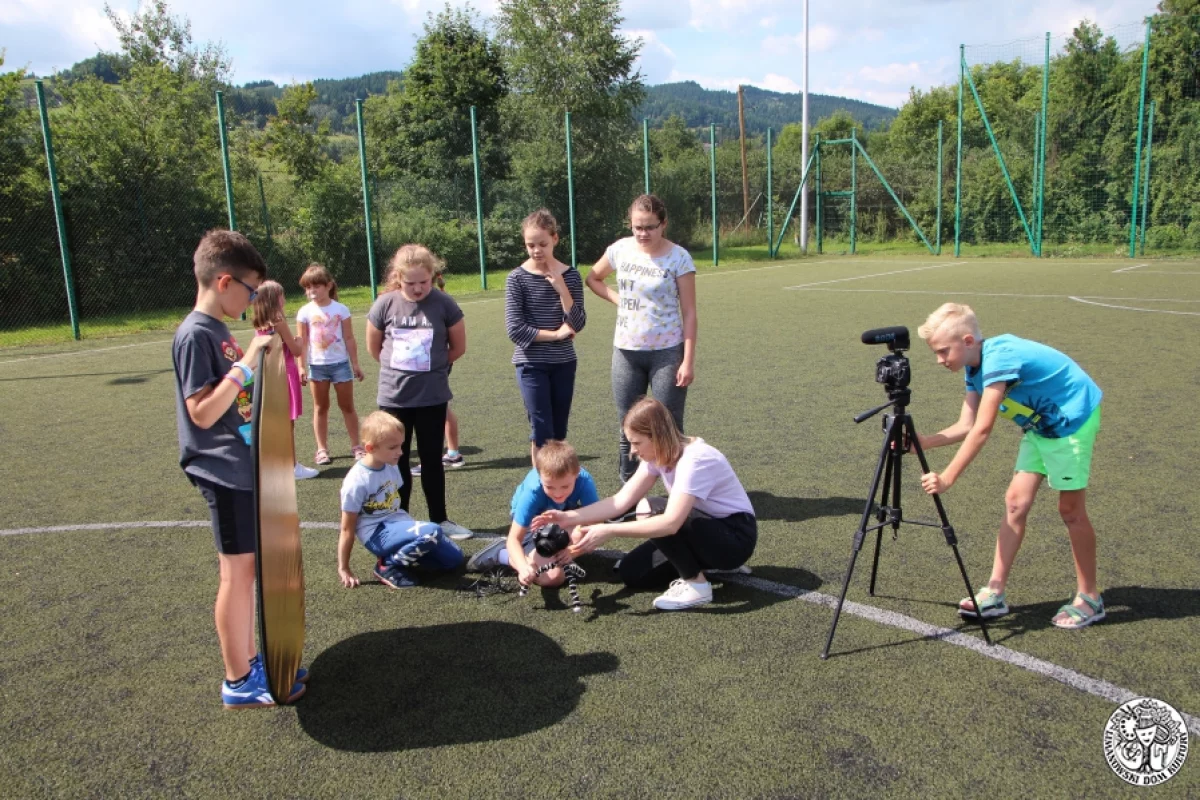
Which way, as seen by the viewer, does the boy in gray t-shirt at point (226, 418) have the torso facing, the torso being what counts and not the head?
to the viewer's right

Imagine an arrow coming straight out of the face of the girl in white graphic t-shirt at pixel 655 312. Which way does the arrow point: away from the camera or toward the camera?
toward the camera

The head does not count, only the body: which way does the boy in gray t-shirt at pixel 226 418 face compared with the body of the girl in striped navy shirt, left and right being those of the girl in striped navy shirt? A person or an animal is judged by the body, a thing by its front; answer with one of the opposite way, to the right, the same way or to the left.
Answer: to the left

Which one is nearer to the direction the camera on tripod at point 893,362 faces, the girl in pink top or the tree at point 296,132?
the girl in pink top

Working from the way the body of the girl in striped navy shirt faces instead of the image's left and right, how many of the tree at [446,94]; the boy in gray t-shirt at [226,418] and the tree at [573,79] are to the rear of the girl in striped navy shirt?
2

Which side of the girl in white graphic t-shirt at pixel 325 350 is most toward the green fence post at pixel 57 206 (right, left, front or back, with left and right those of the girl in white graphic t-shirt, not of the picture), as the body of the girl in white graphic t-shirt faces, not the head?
back

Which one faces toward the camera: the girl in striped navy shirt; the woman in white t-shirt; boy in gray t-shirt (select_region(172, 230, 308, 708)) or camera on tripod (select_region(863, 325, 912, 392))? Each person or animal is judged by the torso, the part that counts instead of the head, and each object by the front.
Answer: the girl in striped navy shirt

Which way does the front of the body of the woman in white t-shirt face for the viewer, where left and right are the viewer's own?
facing to the left of the viewer

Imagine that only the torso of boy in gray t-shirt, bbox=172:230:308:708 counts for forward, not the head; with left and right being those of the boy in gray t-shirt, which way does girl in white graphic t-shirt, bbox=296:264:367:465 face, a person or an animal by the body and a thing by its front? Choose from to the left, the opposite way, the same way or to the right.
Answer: to the right

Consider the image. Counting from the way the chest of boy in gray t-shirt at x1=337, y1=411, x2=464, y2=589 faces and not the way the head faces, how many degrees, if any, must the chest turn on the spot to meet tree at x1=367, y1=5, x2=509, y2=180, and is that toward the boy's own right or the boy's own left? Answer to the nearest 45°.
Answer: approximately 135° to the boy's own left

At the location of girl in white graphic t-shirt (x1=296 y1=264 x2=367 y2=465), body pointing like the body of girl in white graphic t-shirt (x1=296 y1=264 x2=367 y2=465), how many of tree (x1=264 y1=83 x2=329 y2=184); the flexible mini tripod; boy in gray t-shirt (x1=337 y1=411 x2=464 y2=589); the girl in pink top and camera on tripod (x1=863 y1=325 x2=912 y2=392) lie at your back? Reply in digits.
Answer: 1

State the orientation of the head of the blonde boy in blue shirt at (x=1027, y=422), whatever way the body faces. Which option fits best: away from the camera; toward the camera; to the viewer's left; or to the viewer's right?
to the viewer's left

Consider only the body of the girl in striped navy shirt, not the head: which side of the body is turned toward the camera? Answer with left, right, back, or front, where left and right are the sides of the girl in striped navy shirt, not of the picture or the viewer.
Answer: front

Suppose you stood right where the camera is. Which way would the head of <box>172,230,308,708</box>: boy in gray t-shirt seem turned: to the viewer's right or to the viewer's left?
to the viewer's right

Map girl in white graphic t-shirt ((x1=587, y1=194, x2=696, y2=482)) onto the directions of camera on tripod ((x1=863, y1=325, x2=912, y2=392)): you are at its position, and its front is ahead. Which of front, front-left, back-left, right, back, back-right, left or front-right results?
front-right
